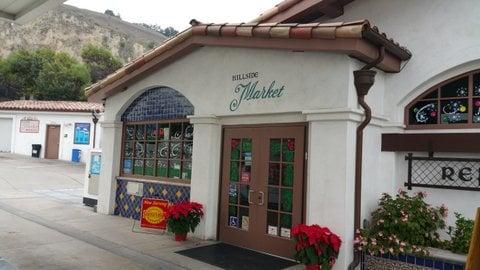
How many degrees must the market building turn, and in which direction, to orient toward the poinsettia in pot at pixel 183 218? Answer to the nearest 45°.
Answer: approximately 45° to its right

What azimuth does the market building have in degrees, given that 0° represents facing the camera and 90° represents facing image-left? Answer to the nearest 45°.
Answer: approximately 45°

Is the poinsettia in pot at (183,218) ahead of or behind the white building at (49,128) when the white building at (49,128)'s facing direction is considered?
ahead

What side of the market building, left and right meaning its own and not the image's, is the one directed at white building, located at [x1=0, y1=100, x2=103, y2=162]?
right

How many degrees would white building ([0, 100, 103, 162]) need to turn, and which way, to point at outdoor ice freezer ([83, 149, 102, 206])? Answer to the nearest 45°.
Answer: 0° — it already faces it

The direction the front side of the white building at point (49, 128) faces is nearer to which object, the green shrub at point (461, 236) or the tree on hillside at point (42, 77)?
the green shrub

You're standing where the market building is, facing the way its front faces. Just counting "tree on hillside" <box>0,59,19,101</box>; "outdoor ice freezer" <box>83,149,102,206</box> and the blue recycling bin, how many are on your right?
3

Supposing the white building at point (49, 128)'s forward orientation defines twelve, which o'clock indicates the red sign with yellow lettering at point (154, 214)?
The red sign with yellow lettering is roughly at 12 o'clock from the white building.

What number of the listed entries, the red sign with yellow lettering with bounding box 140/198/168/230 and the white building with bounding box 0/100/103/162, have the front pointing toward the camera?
2

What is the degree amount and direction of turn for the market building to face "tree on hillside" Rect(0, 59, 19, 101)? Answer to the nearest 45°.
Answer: approximately 90° to its right
